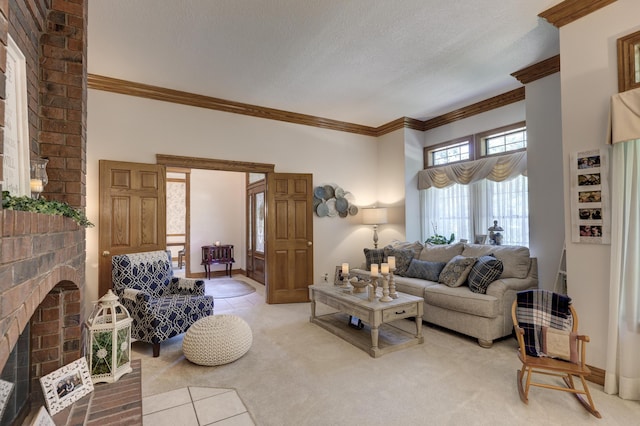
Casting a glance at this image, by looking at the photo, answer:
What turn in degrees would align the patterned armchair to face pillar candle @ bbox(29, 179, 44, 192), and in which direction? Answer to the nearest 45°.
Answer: approximately 45° to its right

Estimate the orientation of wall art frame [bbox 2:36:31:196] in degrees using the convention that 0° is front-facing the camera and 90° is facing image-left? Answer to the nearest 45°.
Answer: approximately 270°
